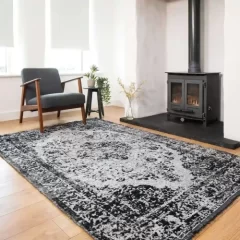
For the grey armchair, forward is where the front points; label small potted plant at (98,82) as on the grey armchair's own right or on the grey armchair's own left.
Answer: on the grey armchair's own left

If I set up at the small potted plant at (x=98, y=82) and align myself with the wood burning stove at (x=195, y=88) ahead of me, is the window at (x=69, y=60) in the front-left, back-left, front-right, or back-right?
back-left

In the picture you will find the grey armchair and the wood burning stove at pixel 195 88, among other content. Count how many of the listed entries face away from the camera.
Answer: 0

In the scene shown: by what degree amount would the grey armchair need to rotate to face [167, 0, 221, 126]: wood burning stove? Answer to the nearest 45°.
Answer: approximately 45° to its left

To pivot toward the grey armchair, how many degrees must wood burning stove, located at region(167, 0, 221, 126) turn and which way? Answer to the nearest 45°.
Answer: approximately 45° to its right

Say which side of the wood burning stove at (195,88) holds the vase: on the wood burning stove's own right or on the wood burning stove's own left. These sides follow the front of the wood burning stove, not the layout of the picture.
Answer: on the wood burning stove's own right

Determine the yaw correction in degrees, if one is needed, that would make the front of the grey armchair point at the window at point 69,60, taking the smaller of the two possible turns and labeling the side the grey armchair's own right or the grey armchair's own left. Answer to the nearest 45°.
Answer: approximately 135° to the grey armchair's own left

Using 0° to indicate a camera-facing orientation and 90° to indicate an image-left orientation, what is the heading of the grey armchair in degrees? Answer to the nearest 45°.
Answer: approximately 315°

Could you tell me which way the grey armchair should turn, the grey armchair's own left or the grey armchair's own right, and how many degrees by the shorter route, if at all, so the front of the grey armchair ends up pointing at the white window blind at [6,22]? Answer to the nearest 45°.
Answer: approximately 180°

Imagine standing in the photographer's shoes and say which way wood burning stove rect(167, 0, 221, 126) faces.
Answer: facing the viewer and to the left of the viewer

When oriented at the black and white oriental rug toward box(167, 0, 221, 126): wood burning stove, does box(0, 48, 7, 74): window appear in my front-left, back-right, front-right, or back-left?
front-left
